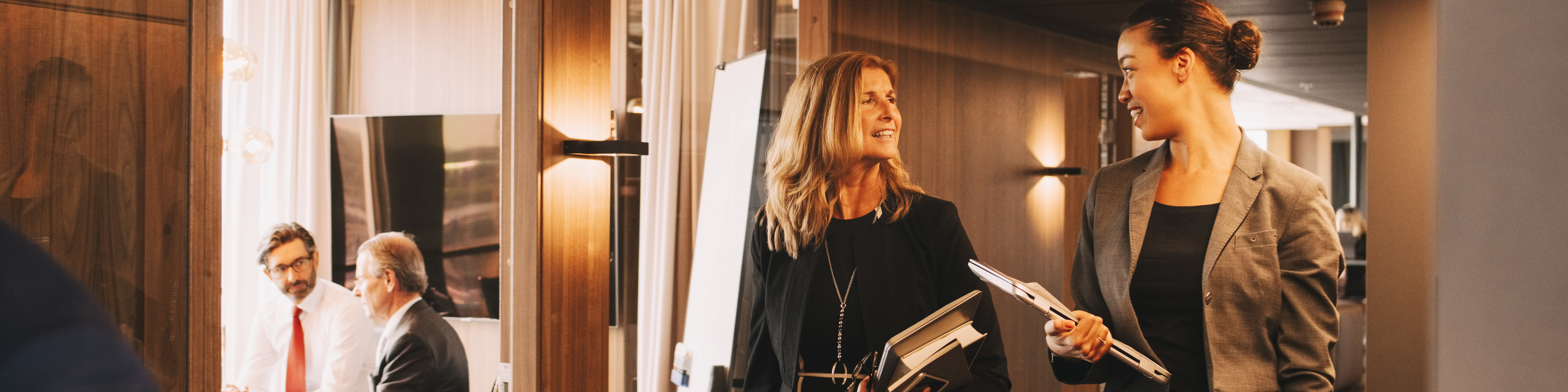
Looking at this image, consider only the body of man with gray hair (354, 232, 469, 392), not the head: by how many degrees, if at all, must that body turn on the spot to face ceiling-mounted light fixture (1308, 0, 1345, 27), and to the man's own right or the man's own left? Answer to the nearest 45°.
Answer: approximately 180°

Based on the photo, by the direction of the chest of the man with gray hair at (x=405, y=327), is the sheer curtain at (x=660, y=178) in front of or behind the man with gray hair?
behind

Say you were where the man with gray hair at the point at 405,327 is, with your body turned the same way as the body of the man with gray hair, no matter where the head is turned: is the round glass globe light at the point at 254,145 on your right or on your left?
on your right

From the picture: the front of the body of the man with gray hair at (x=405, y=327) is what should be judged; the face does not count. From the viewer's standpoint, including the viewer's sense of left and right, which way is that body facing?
facing to the left of the viewer

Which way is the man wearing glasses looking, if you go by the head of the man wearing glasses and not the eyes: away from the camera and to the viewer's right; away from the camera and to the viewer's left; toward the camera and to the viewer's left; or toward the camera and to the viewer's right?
toward the camera and to the viewer's right

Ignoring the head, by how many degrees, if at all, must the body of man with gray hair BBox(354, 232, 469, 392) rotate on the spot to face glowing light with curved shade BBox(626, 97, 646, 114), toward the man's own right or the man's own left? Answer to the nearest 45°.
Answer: approximately 135° to the man's own left

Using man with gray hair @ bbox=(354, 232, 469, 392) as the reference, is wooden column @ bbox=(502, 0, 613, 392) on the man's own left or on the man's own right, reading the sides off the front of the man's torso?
on the man's own left

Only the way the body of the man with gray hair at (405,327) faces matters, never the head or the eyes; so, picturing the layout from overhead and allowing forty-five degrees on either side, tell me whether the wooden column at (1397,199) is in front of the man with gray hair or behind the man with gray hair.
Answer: behind

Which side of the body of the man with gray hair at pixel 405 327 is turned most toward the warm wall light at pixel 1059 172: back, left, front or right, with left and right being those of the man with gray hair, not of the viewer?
back

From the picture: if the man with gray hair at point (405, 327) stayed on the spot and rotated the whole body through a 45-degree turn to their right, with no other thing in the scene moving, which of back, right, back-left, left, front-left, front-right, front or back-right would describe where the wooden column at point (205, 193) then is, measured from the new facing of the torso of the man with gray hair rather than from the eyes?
back-left

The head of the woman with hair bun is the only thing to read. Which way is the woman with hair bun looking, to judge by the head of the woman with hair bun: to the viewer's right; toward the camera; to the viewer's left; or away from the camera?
to the viewer's left

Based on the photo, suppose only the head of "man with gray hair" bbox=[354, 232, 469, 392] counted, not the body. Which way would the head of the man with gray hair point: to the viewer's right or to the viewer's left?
to the viewer's left
